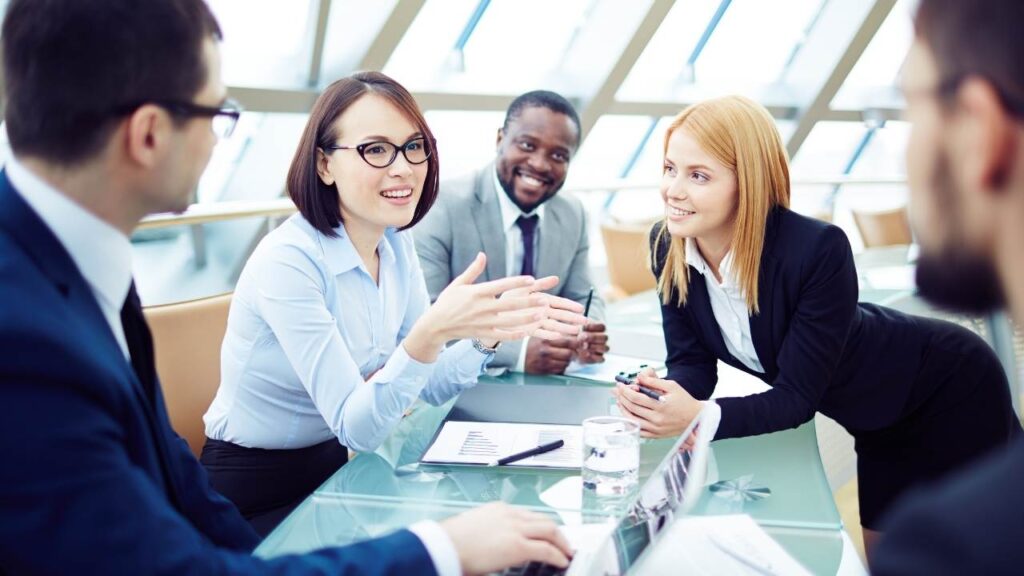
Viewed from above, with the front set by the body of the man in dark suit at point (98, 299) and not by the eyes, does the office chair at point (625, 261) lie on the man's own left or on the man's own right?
on the man's own left

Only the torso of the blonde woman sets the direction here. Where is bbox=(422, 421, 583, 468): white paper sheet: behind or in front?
in front

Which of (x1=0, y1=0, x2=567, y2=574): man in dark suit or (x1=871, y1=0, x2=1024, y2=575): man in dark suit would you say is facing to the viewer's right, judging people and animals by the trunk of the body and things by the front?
(x1=0, y1=0, x2=567, y2=574): man in dark suit

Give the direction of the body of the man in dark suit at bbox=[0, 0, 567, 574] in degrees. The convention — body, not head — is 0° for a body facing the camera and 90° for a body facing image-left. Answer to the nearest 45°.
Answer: approximately 270°

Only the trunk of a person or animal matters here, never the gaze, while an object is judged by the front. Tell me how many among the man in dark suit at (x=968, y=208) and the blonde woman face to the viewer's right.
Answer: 0

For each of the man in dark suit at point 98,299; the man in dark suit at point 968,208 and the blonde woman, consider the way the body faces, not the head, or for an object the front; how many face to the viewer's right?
1

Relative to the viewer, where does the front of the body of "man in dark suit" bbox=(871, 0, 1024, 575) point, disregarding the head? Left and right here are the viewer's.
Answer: facing away from the viewer and to the left of the viewer

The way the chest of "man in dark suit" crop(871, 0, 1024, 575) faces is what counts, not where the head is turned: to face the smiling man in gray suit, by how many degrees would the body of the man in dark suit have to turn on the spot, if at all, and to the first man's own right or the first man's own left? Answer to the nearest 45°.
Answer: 0° — they already face them

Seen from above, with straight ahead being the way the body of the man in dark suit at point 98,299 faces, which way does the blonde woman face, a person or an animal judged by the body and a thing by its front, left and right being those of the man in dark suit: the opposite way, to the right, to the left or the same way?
the opposite way

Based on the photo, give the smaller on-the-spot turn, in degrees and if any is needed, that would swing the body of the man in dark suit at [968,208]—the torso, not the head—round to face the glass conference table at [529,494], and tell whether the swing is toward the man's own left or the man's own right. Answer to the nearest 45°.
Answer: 0° — they already face it

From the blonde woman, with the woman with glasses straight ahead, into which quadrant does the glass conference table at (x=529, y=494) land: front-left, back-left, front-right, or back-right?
front-left

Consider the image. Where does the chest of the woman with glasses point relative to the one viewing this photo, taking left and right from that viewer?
facing the viewer and to the right of the viewer

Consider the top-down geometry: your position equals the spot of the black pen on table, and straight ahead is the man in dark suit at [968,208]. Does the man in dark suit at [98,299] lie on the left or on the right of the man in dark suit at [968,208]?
right

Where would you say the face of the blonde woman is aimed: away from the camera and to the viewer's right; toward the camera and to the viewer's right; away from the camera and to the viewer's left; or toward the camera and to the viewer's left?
toward the camera and to the viewer's left

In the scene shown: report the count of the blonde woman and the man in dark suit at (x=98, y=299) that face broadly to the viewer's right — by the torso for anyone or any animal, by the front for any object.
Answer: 1

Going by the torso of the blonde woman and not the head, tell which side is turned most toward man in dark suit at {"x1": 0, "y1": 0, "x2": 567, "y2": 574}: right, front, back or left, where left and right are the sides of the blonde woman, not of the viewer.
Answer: front
